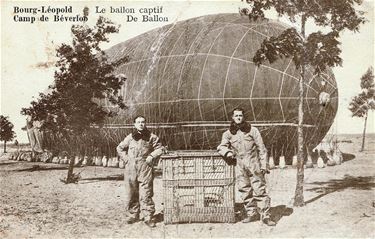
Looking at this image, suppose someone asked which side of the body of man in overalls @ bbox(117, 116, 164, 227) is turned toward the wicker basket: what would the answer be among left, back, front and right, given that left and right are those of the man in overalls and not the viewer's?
left

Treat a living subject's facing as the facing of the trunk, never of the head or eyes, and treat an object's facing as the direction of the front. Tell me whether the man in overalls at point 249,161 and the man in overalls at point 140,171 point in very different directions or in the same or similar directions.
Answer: same or similar directions

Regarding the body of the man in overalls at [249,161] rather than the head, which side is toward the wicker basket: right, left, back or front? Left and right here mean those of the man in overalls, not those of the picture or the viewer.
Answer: right

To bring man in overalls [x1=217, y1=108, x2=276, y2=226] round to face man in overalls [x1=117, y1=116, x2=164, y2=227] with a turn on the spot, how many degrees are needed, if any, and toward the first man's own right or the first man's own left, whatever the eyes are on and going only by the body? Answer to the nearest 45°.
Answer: approximately 90° to the first man's own right

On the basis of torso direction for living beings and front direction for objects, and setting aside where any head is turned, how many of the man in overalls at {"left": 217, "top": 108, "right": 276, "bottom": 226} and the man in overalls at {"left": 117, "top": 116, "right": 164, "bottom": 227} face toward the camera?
2

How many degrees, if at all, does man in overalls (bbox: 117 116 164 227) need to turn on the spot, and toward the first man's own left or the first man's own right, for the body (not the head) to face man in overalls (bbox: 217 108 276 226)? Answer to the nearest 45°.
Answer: approximately 90° to the first man's own left

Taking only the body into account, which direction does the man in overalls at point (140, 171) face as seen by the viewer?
toward the camera

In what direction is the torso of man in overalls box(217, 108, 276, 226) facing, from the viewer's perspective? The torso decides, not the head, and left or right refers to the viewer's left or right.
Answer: facing the viewer
